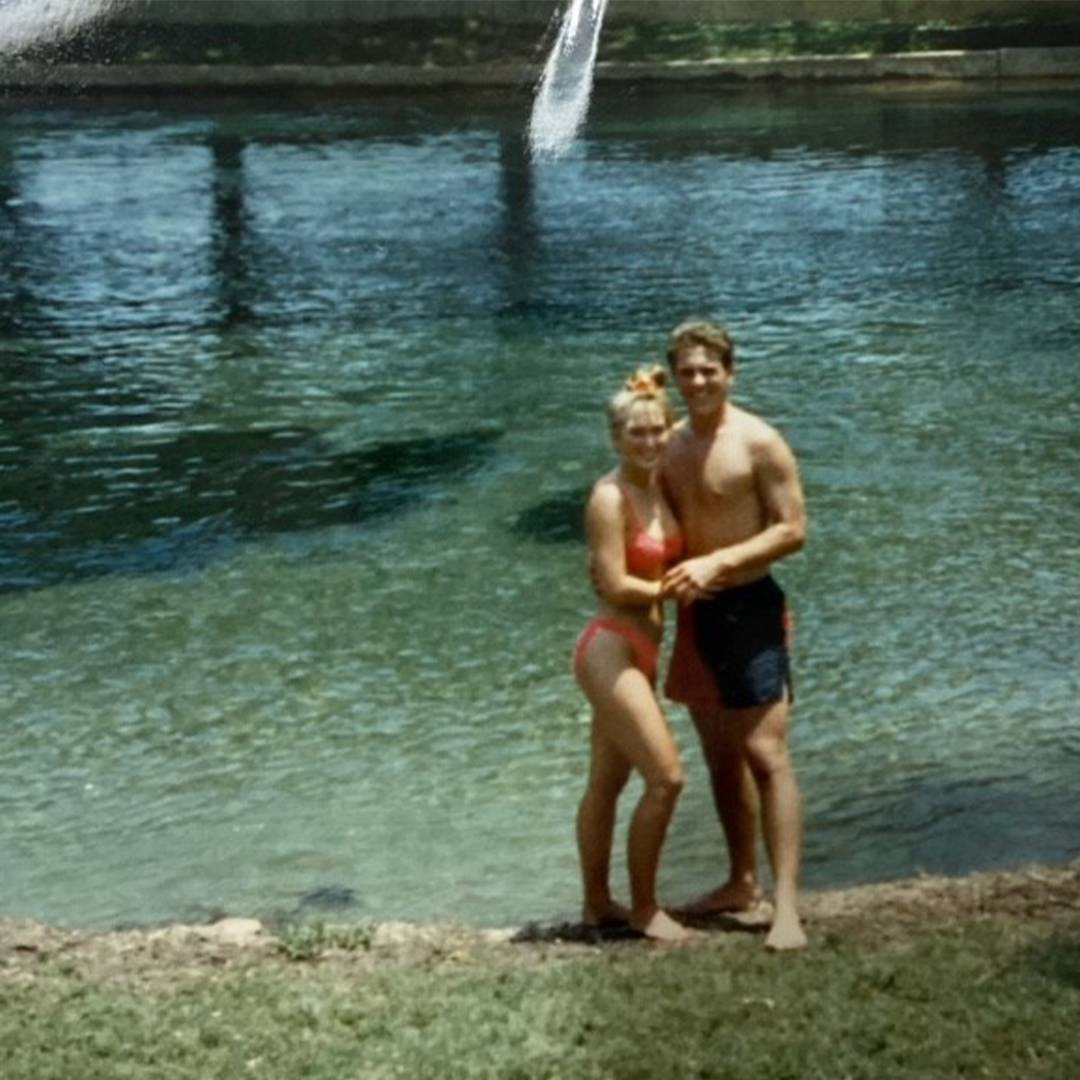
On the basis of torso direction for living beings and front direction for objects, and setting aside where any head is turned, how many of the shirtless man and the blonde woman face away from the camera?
0

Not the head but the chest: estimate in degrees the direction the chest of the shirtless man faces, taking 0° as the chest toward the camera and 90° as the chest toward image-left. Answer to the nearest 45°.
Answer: approximately 45°

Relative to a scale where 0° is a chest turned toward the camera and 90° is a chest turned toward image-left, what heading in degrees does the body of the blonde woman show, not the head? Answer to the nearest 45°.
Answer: approximately 315°
